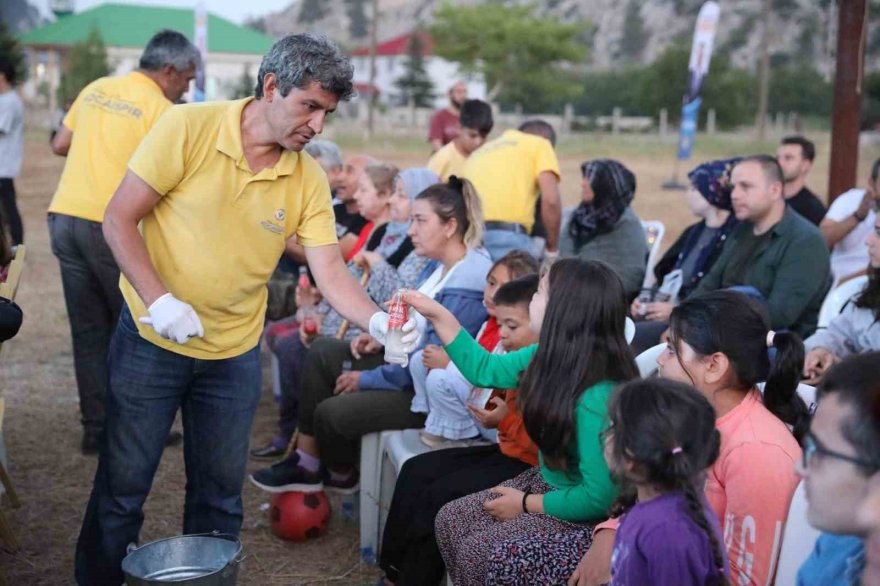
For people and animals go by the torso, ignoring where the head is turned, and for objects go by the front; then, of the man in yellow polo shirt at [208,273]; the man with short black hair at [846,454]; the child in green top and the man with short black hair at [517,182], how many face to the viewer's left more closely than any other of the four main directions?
2

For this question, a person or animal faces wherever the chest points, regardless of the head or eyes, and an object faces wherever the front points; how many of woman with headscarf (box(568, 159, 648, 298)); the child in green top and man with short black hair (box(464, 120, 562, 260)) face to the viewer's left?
2

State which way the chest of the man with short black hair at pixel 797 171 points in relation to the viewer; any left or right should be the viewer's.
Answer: facing the viewer and to the left of the viewer

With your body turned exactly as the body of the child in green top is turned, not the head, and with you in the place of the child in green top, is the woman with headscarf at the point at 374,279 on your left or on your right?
on your right

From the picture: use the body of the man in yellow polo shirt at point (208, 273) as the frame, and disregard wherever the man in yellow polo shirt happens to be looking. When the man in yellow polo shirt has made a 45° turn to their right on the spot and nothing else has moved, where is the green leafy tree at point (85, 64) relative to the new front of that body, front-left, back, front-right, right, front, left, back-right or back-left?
back

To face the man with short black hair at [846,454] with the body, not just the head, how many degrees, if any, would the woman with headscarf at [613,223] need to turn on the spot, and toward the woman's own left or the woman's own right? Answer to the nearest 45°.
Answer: approximately 90° to the woman's own left

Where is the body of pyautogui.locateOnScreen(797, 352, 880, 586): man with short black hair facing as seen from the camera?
to the viewer's left

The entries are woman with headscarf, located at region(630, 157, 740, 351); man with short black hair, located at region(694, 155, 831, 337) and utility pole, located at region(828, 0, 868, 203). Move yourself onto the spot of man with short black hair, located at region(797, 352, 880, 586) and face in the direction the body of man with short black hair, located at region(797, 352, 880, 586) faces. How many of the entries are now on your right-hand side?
3

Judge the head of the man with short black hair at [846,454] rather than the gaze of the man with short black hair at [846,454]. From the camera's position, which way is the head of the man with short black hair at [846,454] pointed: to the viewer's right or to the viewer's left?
to the viewer's left

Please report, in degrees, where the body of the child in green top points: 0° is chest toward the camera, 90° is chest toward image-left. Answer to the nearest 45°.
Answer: approximately 90°

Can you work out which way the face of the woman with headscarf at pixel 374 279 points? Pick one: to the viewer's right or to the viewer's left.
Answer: to the viewer's left

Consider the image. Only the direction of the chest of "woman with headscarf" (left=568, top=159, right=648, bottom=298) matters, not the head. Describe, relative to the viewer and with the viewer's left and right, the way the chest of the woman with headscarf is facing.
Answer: facing to the left of the viewer
